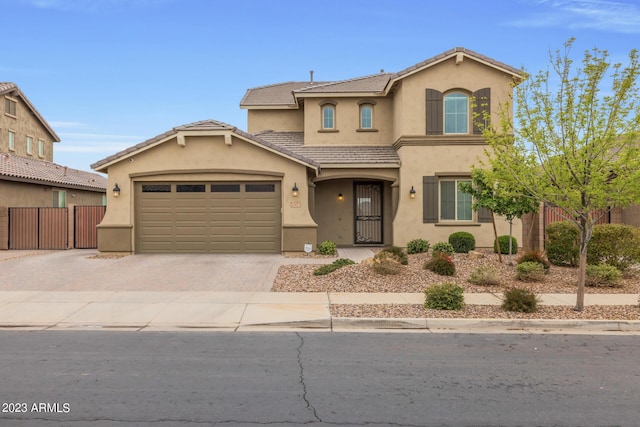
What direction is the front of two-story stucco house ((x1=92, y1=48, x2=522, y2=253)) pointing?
toward the camera

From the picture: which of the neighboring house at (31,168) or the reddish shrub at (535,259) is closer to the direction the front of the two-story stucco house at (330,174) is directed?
the reddish shrub

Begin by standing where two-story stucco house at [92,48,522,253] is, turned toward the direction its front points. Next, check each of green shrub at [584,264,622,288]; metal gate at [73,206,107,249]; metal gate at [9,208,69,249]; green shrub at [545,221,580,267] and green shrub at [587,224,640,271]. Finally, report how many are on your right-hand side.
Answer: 2

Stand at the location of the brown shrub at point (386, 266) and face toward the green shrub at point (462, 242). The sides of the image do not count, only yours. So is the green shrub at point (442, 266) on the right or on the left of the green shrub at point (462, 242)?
right

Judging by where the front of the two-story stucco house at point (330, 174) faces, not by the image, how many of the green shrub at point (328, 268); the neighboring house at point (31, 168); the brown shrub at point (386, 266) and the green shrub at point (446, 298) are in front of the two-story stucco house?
3

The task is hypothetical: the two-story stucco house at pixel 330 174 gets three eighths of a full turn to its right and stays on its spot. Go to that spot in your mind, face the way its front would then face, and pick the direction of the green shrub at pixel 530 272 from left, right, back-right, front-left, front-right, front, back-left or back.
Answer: back

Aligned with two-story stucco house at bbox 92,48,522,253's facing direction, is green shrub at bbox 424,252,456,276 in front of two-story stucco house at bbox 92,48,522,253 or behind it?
in front

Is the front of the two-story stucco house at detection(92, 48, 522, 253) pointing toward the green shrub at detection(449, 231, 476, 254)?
no

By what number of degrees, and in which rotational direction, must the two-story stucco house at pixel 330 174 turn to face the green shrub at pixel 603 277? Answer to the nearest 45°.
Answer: approximately 45° to its left

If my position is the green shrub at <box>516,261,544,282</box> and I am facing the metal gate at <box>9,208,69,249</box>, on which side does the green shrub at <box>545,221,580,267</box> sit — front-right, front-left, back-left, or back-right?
back-right

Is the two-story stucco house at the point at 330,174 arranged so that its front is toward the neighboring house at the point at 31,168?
no

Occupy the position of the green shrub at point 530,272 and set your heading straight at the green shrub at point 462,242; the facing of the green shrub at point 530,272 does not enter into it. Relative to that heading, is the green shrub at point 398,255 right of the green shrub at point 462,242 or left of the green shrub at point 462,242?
left

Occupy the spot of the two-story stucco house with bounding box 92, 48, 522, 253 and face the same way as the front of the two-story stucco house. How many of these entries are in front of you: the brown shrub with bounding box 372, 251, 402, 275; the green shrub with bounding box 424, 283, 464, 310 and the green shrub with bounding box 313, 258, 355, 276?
3

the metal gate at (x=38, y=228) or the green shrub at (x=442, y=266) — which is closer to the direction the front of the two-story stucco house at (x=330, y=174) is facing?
the green shrub

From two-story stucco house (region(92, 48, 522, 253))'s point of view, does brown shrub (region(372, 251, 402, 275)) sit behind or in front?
in front

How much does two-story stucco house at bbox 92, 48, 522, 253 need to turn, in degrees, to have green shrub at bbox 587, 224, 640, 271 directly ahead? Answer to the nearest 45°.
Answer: approximately 45° to its left

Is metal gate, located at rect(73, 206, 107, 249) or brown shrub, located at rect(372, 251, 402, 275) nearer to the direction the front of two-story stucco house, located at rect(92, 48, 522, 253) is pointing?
the brown shrub

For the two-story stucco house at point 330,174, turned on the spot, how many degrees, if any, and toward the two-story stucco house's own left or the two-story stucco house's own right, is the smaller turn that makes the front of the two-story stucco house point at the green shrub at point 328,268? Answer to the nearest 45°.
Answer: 0° — it already faces it
